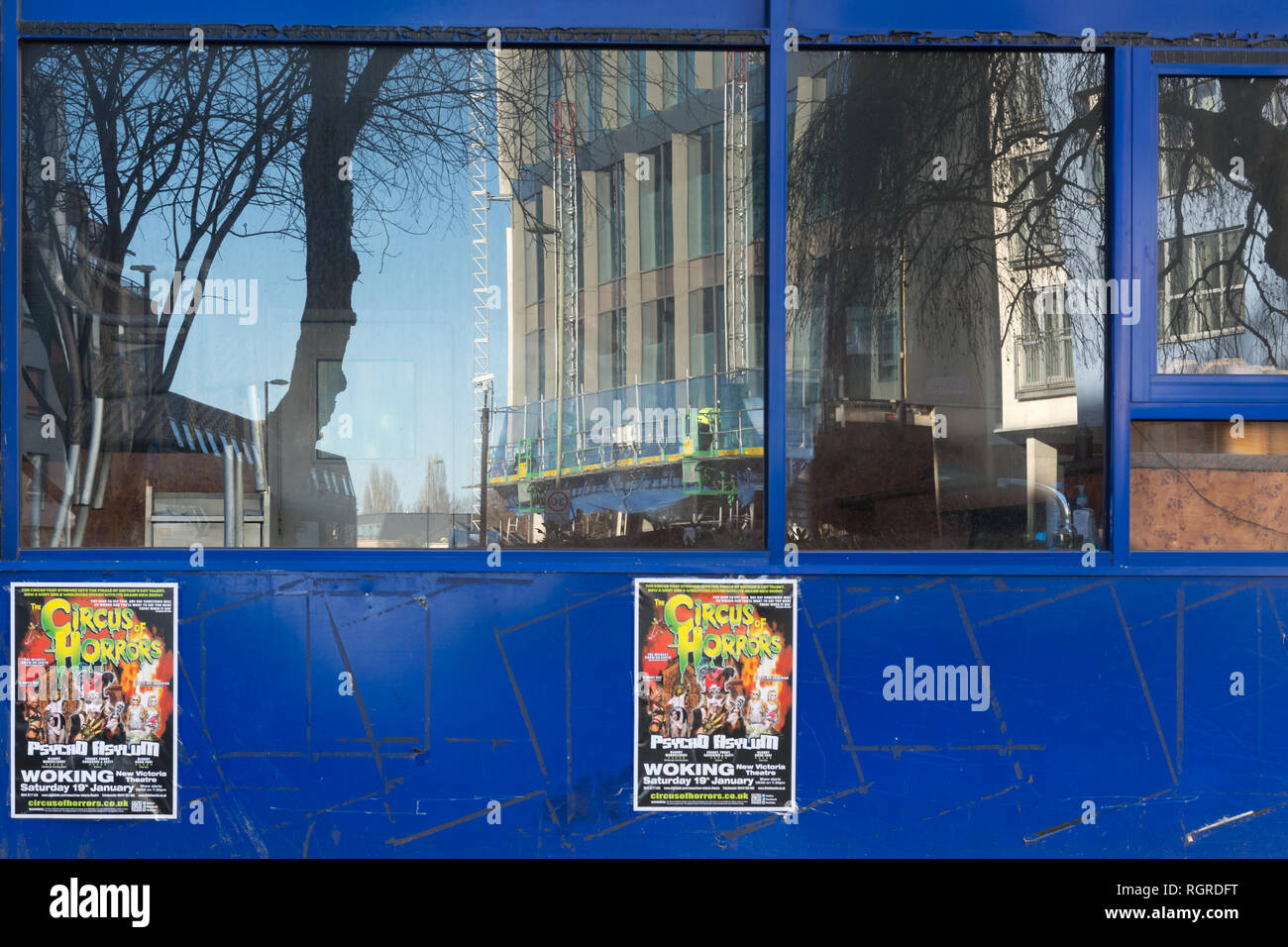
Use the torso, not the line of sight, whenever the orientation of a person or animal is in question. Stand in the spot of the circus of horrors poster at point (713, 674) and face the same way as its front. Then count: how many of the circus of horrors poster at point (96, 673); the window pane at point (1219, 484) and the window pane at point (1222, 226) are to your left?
2

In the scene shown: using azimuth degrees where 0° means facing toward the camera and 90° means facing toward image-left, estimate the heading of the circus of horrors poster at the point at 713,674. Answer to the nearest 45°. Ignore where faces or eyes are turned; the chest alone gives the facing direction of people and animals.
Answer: approximately 0°

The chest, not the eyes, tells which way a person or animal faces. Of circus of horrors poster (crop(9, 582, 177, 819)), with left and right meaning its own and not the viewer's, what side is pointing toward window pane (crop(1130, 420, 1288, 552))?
left

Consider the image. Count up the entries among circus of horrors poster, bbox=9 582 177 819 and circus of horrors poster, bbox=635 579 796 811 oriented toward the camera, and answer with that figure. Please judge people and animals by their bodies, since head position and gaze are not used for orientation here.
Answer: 2

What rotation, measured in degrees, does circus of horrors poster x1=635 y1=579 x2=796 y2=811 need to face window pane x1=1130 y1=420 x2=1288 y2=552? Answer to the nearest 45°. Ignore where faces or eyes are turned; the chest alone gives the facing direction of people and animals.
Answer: approximately 90° to its left

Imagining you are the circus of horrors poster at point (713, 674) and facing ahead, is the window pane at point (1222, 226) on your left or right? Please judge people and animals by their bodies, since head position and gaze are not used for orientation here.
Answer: on your left

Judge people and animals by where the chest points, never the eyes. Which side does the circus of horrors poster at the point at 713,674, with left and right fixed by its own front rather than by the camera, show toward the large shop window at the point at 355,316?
right

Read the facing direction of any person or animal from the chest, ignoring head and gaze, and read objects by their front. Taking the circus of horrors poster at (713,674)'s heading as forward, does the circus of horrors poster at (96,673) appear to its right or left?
on its right
